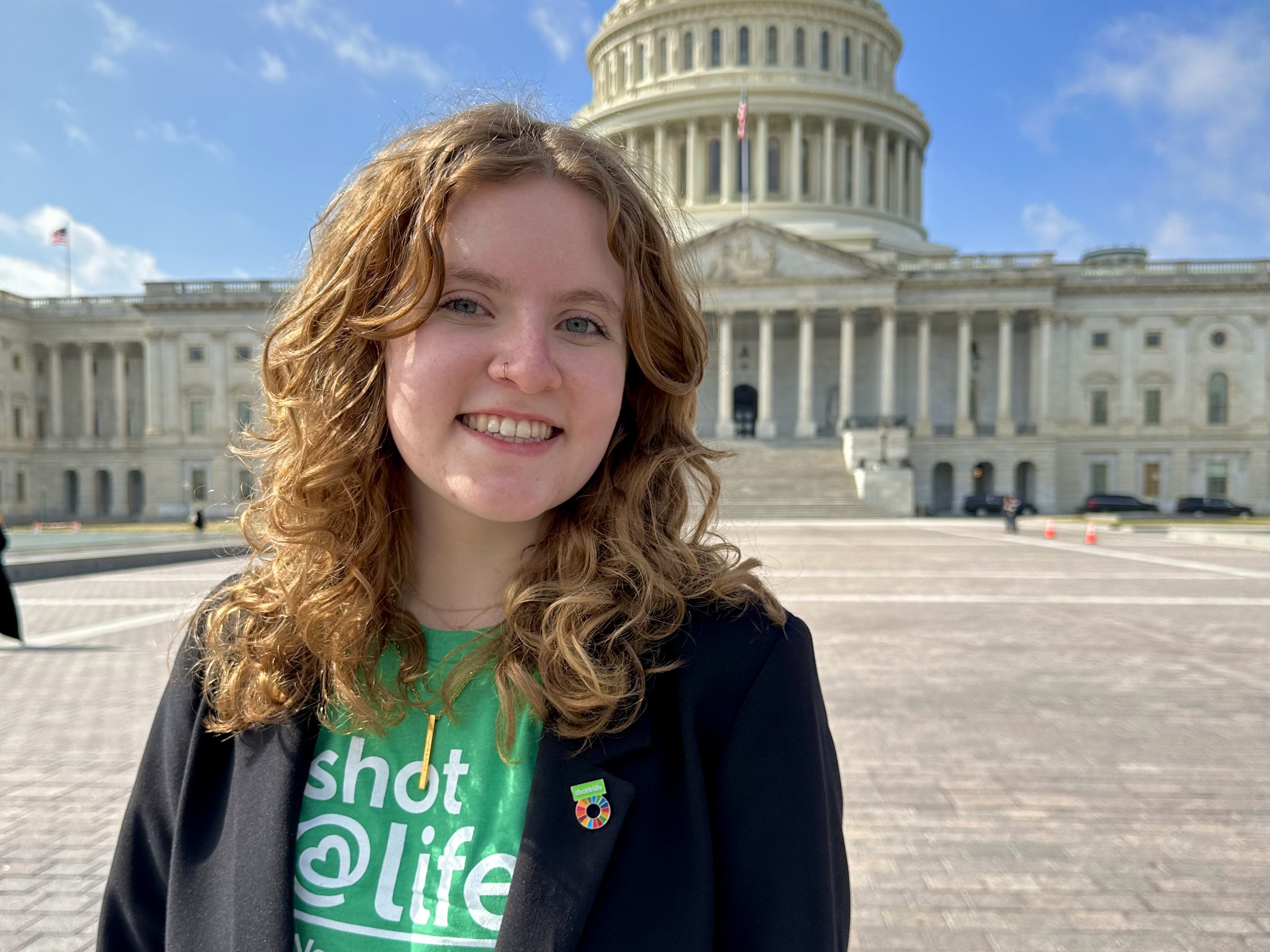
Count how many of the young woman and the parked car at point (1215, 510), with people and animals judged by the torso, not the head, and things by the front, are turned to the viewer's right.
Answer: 1

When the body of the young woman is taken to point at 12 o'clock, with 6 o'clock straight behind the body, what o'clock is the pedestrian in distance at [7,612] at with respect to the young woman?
The pedestrian in distance is roughly at 5 o'clock from the young woman.

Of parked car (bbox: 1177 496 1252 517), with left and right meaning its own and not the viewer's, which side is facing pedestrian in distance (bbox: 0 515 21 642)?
right

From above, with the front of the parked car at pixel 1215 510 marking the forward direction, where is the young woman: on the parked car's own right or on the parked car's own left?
on the parked car's own right

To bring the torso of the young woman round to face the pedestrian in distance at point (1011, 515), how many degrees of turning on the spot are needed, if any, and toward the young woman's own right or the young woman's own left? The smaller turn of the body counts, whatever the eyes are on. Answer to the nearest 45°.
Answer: approximately 135° to the young woman's own left

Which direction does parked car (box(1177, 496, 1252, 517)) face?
to the viewer's right

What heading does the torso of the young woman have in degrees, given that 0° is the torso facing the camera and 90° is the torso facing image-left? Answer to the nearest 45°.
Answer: approximately 0°
